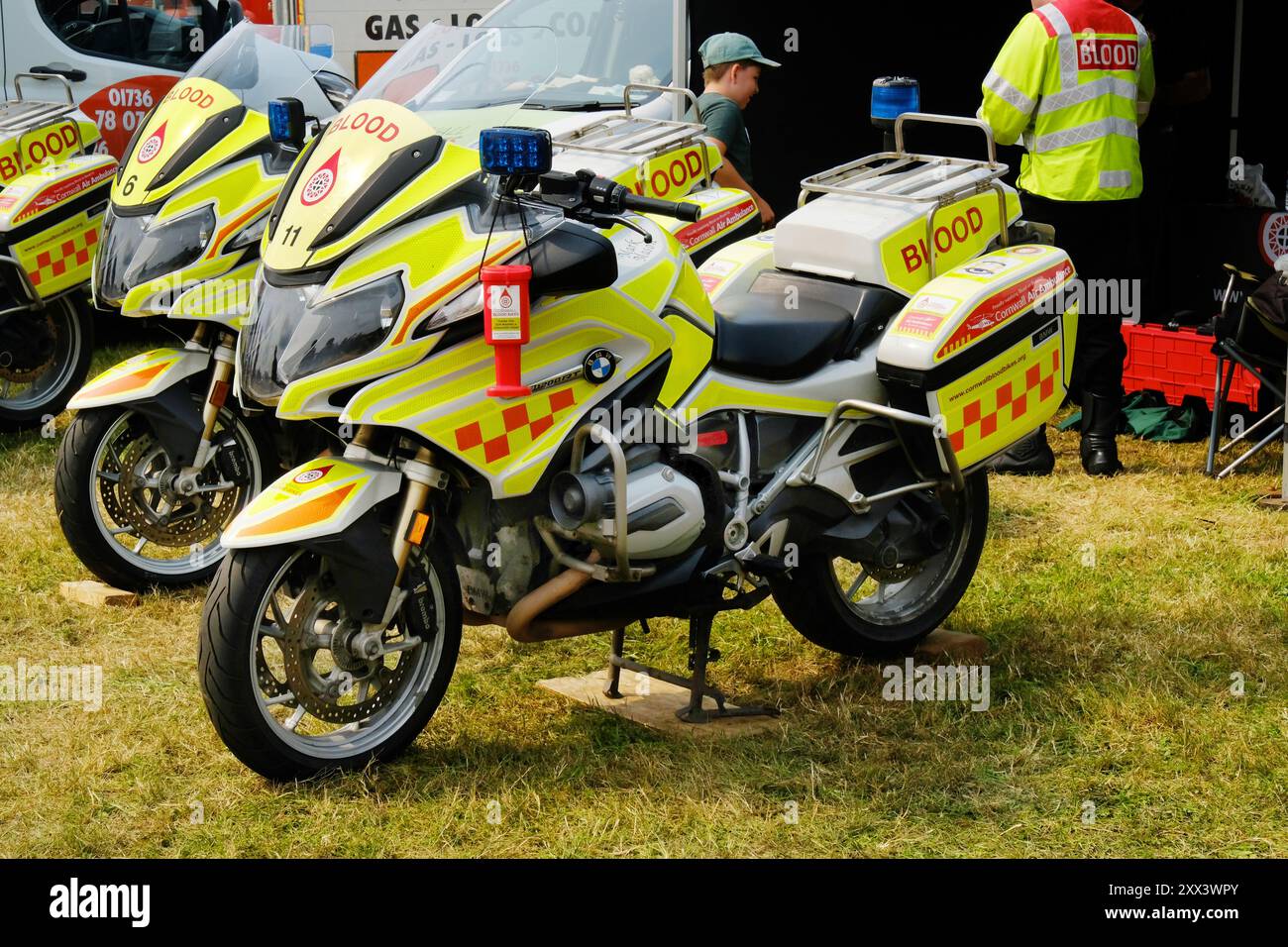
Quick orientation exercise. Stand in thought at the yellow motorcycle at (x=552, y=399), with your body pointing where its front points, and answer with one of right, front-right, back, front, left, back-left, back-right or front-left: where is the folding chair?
back

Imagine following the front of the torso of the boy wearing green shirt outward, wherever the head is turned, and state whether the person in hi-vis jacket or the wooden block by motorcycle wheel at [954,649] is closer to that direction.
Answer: the person in hi-vis jacket

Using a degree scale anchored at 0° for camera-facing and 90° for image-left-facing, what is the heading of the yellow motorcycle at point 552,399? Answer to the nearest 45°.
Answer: approximately 45°

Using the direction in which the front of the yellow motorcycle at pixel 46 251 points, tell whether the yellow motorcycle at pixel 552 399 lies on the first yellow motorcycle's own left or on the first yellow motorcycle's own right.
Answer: on the first yellow motorcycle's own left

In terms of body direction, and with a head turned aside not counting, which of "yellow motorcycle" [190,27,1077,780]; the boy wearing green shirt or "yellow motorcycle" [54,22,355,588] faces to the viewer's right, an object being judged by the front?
the boy wearing green shirt

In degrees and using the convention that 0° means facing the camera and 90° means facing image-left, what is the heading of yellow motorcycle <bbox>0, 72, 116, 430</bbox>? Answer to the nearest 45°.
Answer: approximately 45°

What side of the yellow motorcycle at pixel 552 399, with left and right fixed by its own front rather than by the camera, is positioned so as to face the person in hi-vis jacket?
back

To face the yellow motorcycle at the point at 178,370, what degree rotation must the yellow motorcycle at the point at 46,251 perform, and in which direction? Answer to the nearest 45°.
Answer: approximately 45° to its left

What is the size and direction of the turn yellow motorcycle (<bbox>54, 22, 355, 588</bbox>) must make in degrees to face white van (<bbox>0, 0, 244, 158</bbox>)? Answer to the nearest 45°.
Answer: approximately 135° to its right

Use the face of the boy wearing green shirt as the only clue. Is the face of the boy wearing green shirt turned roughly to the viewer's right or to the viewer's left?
to the viewer's right

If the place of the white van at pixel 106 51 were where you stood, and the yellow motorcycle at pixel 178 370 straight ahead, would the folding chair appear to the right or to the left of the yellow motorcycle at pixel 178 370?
left

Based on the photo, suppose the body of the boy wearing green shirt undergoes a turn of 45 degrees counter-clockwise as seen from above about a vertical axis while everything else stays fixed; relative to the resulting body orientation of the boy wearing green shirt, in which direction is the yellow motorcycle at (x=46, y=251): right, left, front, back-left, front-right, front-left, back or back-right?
back-left

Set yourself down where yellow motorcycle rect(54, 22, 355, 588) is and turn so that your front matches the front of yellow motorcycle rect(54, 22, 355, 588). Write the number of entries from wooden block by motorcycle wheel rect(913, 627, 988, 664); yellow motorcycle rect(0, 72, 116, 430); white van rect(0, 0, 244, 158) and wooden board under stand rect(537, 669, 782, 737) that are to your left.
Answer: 2

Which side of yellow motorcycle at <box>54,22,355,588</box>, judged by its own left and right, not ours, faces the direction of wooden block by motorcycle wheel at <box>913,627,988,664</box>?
left

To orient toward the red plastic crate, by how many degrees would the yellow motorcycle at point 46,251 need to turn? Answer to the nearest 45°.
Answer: approximately 135° to its left
